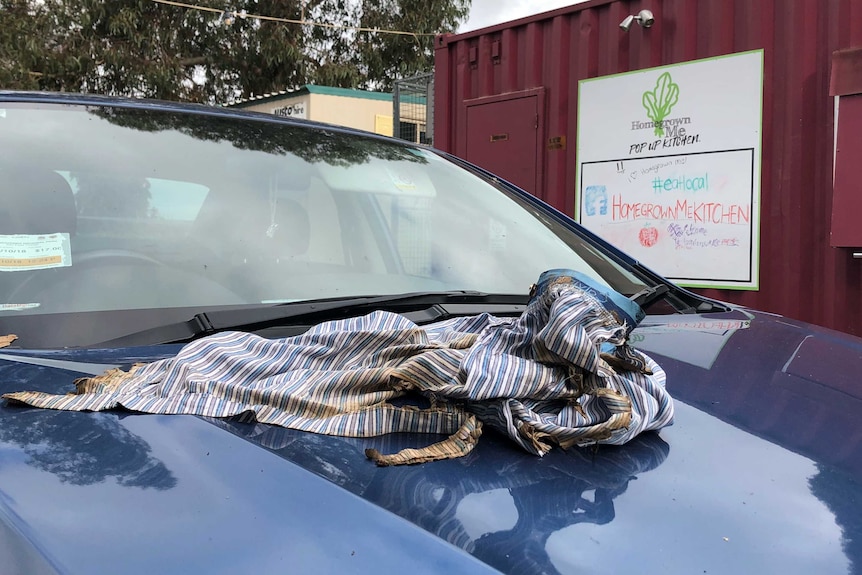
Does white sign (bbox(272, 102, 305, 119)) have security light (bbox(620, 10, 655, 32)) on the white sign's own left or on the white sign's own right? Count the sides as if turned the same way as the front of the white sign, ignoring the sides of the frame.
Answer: on the white sign's own left

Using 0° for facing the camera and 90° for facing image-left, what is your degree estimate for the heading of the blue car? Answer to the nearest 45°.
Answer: approximately 315°

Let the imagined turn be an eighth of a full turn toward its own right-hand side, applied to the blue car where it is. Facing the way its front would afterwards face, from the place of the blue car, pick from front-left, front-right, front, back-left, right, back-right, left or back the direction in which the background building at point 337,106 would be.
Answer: back

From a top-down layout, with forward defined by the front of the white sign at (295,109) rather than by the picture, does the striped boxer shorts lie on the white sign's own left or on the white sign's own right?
on the white sign's own left

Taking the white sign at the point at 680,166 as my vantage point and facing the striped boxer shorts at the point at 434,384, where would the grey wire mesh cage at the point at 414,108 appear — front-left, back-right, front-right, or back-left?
back-right

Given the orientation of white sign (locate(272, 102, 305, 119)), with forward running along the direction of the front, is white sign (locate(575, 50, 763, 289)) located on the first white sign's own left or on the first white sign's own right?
on the first white sign's own left

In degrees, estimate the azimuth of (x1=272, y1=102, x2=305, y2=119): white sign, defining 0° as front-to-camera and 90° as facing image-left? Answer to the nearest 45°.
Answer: approximately 45°

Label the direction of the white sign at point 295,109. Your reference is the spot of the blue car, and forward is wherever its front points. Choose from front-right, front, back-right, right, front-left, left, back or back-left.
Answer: back-left

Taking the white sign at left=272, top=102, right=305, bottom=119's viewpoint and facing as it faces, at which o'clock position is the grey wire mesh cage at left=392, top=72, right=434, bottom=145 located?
The grey wire mesh cage is roughly at 10 o'clock from the white sign.
